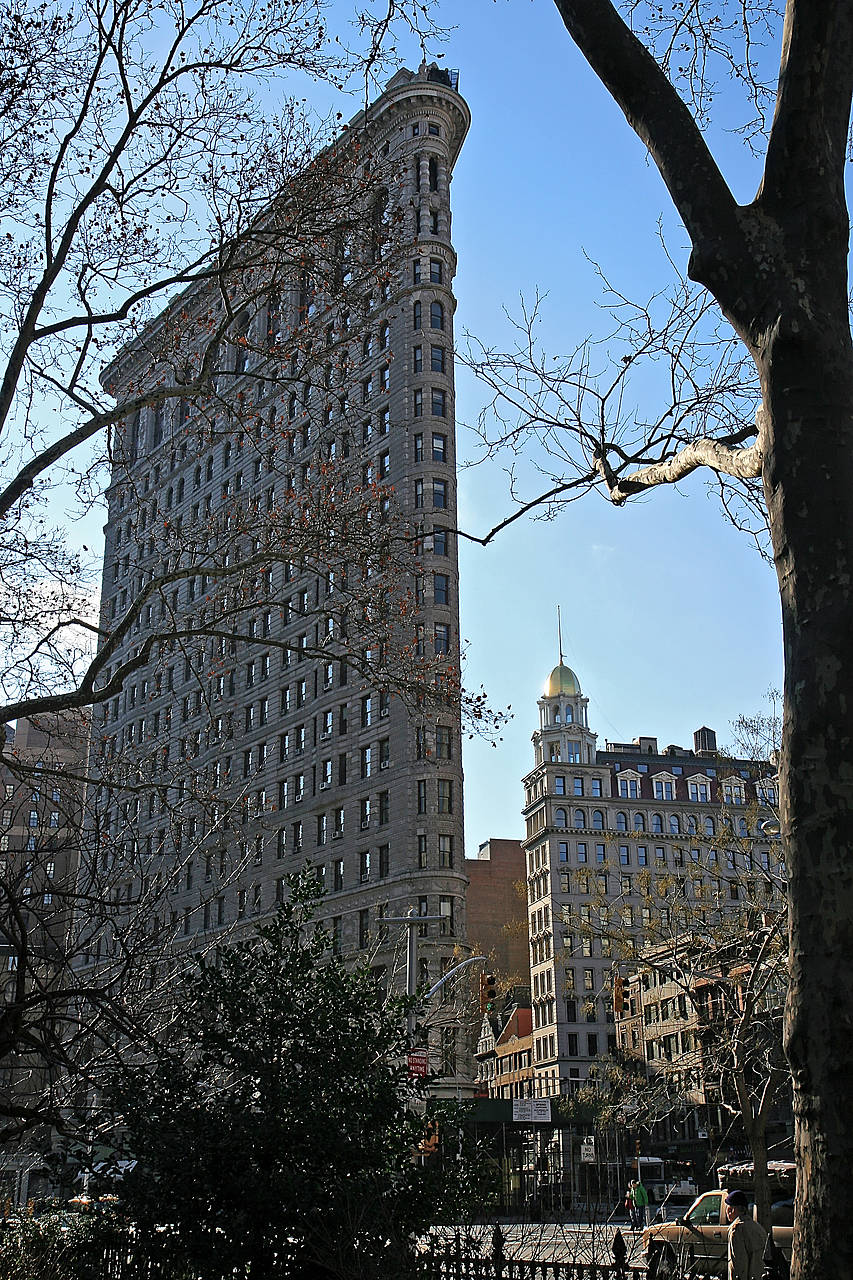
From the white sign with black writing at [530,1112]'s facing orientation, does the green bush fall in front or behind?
in front

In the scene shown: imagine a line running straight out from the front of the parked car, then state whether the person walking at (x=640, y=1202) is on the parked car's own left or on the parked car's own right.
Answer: on the parked car's own right

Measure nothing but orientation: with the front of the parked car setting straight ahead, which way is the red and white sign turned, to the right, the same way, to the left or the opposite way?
to the left

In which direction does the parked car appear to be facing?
to the viewer's left

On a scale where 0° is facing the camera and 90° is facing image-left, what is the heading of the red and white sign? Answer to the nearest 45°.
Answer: approximately 0°

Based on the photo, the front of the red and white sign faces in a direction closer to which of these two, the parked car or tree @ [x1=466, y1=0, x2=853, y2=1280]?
the tree

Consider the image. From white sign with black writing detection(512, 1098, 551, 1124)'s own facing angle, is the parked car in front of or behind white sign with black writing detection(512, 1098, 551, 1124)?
in front

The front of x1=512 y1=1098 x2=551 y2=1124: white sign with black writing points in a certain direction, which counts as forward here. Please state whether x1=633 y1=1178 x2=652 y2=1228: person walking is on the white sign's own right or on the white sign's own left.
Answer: on the white sign's own left

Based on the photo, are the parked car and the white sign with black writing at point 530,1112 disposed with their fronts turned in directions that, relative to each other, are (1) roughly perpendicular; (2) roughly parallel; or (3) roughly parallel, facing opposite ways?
roughly perpendicular

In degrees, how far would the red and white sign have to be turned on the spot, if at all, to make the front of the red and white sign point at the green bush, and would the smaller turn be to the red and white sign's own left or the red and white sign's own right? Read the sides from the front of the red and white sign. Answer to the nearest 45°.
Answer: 0° — it already faces it
